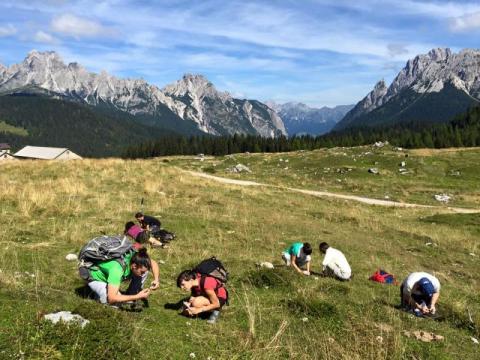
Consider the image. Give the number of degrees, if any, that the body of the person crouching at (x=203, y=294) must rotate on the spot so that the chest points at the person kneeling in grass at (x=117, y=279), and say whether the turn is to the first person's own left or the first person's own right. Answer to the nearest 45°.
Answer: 0° — they already face them

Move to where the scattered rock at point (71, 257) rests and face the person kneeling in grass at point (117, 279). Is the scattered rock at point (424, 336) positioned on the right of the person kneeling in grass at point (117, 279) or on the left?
left

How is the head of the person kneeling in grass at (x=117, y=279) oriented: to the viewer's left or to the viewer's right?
to the viewer's right

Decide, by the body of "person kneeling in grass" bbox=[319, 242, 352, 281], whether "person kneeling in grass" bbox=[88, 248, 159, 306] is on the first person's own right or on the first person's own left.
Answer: on the first person's own left

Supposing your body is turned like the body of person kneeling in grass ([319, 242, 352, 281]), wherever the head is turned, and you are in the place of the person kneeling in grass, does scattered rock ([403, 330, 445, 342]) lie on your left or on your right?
on your left

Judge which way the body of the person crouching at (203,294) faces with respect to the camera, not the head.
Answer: to the viewer's left

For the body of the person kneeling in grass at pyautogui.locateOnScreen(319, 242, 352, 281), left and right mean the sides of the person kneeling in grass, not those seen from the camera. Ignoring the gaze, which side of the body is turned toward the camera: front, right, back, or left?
left

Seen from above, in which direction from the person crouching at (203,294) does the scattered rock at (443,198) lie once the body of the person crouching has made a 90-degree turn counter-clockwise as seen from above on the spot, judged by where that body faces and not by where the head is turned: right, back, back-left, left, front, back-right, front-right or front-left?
back-left

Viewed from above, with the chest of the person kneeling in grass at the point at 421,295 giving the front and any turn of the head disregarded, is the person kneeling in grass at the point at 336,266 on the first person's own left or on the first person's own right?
on the first person's own right

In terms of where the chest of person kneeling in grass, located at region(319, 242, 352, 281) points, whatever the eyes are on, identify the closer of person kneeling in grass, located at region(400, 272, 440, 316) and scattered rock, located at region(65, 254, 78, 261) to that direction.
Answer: the scattered rock

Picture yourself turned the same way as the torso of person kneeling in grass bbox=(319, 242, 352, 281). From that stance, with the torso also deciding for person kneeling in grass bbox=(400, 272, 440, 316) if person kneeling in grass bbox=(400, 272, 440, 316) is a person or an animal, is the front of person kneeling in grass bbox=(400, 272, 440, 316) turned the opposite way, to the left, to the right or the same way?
to the left

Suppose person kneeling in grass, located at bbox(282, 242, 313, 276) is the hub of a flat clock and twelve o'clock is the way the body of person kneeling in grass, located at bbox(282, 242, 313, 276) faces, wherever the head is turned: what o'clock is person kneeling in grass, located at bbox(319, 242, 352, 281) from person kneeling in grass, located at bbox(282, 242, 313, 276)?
person kneeling in grass, located at bbox(319, 242, 352, 281) is roughly at 11 o'clock from person kneeling in grass, located at bbox(282, 242, 313, 276).

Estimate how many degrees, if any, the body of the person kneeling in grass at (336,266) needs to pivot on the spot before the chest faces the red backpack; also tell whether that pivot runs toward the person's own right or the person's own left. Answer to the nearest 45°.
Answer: approximately 135° to the person's own right

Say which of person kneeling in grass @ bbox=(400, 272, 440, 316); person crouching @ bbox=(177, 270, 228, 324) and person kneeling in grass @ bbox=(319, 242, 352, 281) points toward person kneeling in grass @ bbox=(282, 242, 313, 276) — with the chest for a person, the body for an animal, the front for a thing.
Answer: person kneeling in grass @ bbox=(319, 242, 352, 281)
